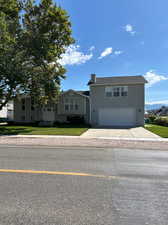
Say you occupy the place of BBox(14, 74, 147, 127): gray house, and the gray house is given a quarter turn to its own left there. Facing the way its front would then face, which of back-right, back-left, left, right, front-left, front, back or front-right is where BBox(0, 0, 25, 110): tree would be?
back-right

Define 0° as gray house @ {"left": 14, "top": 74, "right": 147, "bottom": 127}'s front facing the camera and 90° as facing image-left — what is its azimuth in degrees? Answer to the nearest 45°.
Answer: approximately 0°
